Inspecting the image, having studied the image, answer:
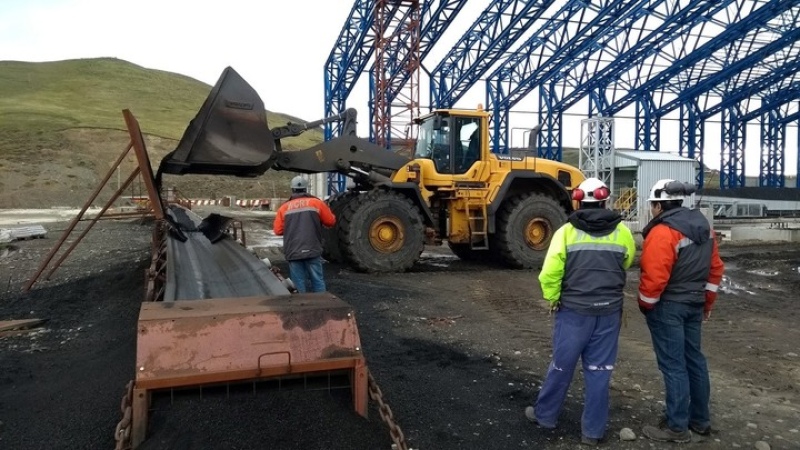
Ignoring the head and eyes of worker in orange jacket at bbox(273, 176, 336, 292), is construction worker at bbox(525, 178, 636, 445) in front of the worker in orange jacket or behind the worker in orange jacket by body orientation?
behind

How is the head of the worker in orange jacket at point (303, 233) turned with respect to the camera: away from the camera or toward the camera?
away from the camera

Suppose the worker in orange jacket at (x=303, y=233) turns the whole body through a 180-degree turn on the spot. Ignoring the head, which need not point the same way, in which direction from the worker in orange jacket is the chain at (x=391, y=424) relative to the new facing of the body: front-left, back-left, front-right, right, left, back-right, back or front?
front

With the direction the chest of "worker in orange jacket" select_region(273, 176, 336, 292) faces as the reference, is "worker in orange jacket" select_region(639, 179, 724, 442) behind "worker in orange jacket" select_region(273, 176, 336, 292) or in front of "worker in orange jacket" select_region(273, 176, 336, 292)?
behind

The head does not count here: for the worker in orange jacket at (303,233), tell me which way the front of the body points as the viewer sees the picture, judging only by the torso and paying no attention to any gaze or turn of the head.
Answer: away from the camera

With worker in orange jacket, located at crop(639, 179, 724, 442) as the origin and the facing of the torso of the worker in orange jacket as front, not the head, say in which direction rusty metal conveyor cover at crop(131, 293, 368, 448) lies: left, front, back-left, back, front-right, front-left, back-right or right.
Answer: left

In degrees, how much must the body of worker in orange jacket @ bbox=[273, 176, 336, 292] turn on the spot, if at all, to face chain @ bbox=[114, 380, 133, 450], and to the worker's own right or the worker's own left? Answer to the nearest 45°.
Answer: approximately 180°

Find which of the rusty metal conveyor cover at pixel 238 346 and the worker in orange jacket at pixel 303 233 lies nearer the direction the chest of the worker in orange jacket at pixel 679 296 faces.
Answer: the worker in orange jacket

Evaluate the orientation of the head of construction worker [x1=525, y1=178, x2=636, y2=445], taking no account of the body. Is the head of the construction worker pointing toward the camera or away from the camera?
away from the camera

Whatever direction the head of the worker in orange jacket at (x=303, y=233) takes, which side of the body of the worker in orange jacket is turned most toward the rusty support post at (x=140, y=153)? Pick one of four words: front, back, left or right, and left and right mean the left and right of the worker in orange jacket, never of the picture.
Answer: left

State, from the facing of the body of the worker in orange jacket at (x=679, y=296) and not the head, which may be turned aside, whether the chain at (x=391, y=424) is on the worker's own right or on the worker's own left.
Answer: on the worker's own left

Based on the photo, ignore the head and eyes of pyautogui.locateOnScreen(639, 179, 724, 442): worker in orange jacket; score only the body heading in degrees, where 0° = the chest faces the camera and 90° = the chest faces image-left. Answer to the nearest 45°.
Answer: approximately 135°

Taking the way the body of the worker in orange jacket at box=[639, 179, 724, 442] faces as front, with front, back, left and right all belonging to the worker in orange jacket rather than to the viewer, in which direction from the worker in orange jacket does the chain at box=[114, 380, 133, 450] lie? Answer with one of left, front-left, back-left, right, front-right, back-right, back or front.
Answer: left

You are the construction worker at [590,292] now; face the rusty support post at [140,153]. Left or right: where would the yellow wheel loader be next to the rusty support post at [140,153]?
right
